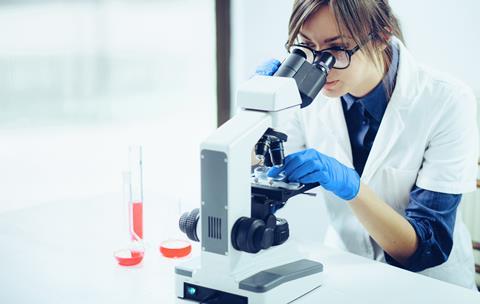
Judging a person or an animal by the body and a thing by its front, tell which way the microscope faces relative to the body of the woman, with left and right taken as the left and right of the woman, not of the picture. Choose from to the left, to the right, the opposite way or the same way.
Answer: the opposite way

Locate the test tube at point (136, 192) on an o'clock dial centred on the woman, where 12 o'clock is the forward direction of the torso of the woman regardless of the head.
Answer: The test tube is roughly at 1 o'clock from the woman.

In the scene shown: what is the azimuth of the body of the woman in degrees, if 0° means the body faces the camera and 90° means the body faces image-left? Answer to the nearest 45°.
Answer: approximately 45°

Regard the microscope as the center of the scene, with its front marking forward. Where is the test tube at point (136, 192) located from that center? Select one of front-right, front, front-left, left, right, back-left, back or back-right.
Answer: left

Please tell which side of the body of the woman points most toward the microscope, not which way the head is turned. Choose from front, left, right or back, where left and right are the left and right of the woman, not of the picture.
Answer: front

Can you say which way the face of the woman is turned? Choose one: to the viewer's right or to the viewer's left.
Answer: to the viewer's left

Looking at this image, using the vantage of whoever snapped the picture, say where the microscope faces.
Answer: facing away from the viewer and to the right of the viewer

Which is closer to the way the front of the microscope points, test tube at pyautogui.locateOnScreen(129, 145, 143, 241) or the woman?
the woman

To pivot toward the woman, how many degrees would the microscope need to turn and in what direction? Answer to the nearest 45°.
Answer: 0° — it already faces them
